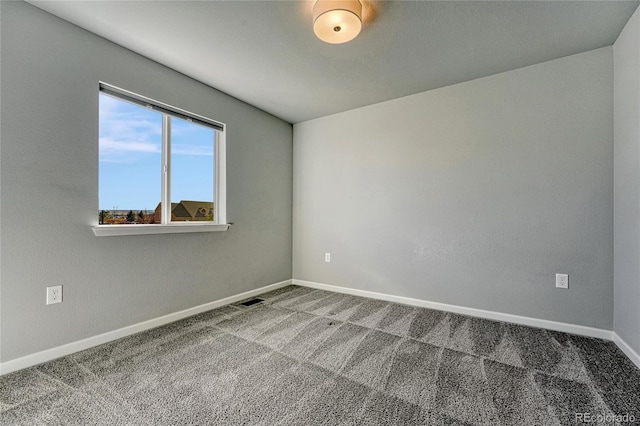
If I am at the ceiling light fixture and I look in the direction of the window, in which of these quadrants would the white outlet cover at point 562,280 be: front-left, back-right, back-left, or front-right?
back-right

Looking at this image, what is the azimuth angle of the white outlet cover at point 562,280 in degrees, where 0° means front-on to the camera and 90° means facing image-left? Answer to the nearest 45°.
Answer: approximately 0°

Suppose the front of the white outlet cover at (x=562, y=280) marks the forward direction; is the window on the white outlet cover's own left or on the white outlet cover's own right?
on the white outlet cover's own right

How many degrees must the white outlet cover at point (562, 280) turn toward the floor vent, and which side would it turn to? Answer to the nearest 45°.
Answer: approximately 45° to its right

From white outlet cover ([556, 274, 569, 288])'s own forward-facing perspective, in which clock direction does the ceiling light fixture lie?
The ceiling light fixture is roughly at 1 o'clock from the white outlet cover.
